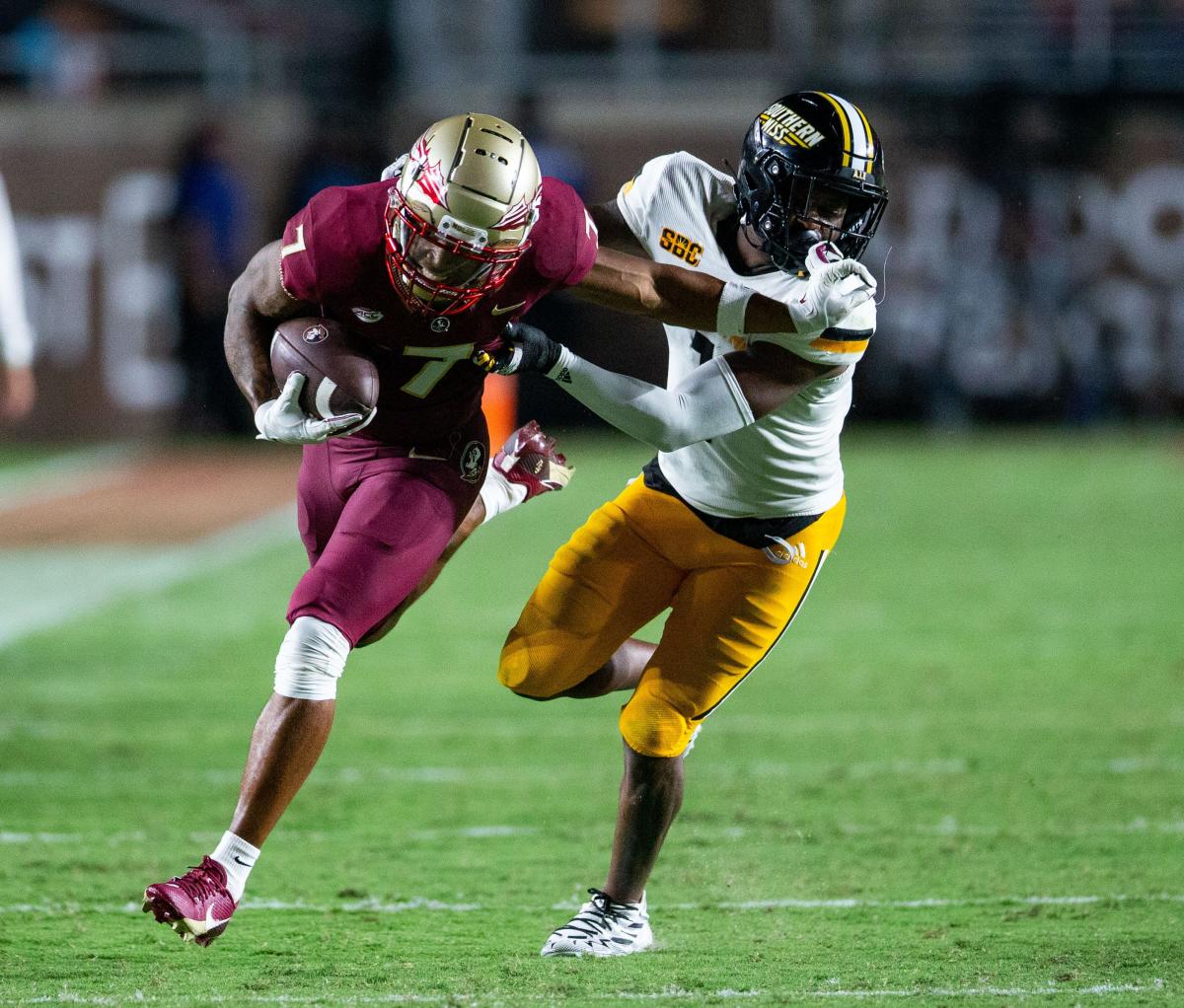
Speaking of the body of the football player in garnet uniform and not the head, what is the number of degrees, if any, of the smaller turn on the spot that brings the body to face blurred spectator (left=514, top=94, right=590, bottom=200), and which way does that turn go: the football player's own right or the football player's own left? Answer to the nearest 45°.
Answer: approximately 180°

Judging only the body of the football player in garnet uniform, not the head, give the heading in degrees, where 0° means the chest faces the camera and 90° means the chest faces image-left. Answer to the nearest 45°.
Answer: approximately 0°

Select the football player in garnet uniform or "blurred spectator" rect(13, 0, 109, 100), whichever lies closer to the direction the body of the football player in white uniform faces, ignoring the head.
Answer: the football player in garnet uniform

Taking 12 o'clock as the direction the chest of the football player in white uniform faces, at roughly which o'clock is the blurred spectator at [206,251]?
The blurred spectator is roughly at 4 o'clock from the football player in white uniform.

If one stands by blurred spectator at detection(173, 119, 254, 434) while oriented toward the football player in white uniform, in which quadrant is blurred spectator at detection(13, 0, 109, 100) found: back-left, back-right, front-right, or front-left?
back-right

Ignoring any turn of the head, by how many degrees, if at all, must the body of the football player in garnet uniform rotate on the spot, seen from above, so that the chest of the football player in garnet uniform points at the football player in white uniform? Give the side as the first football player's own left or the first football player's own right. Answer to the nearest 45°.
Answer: approximately 90° to the first football player's own left

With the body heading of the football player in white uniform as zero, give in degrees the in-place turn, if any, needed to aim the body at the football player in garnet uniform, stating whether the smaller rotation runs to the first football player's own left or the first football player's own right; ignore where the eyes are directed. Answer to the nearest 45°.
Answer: approximately 45° to the first football player's own right

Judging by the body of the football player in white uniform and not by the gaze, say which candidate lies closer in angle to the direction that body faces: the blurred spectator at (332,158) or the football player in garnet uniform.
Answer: the football player in garnet uniform

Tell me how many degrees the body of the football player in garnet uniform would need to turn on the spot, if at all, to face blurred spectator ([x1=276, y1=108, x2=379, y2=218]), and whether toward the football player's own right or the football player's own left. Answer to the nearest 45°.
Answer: approximately 180°

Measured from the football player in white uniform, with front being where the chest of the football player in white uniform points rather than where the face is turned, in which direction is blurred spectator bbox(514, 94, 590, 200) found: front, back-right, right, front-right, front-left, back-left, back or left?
back-right

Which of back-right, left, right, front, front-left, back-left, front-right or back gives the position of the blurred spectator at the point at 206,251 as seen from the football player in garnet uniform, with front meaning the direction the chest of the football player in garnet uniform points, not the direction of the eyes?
back
